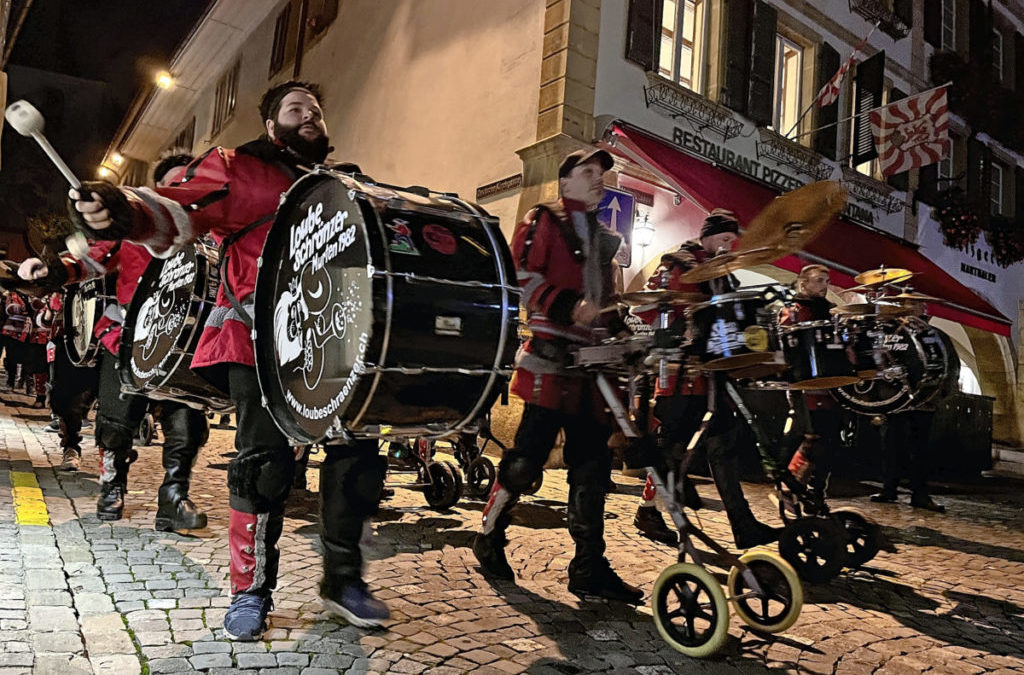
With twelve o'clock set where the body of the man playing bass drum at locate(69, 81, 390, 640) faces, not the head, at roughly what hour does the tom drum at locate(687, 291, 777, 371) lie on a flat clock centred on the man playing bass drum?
The tom drum is roughly at 11 o'clock from the man playing bass drum.

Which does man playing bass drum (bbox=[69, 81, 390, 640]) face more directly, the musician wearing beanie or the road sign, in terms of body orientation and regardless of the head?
the musician wearing beanie

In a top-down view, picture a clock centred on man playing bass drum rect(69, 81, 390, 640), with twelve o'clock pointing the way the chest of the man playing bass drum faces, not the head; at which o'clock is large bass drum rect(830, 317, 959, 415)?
The large bass drum is roughly at 10 o'clock from the man playing bass drum.

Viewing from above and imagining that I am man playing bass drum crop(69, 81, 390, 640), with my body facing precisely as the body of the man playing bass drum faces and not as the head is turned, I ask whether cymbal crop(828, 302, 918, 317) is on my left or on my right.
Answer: on my left

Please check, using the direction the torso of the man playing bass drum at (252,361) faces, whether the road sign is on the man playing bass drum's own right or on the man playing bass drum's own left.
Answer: on the man playing bass drum's own left

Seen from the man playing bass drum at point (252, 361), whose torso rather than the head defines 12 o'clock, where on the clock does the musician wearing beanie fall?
The musician wearing beanie is roughly at 10 o'clock from the man playing bass drum.

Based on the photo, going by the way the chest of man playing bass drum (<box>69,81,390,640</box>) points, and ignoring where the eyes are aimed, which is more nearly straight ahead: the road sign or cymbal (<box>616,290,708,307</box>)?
the cymbal

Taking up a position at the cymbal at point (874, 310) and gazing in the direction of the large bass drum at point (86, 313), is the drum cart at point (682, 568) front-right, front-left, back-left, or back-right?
front-left

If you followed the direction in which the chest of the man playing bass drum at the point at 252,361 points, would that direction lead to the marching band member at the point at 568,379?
no

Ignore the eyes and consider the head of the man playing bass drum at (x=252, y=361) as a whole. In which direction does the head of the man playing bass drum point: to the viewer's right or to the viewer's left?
to the viewer's right

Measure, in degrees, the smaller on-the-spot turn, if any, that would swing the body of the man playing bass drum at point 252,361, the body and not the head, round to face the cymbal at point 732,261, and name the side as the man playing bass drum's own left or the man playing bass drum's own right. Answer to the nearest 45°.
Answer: approximately 45° to the man playing bass drum's own left
